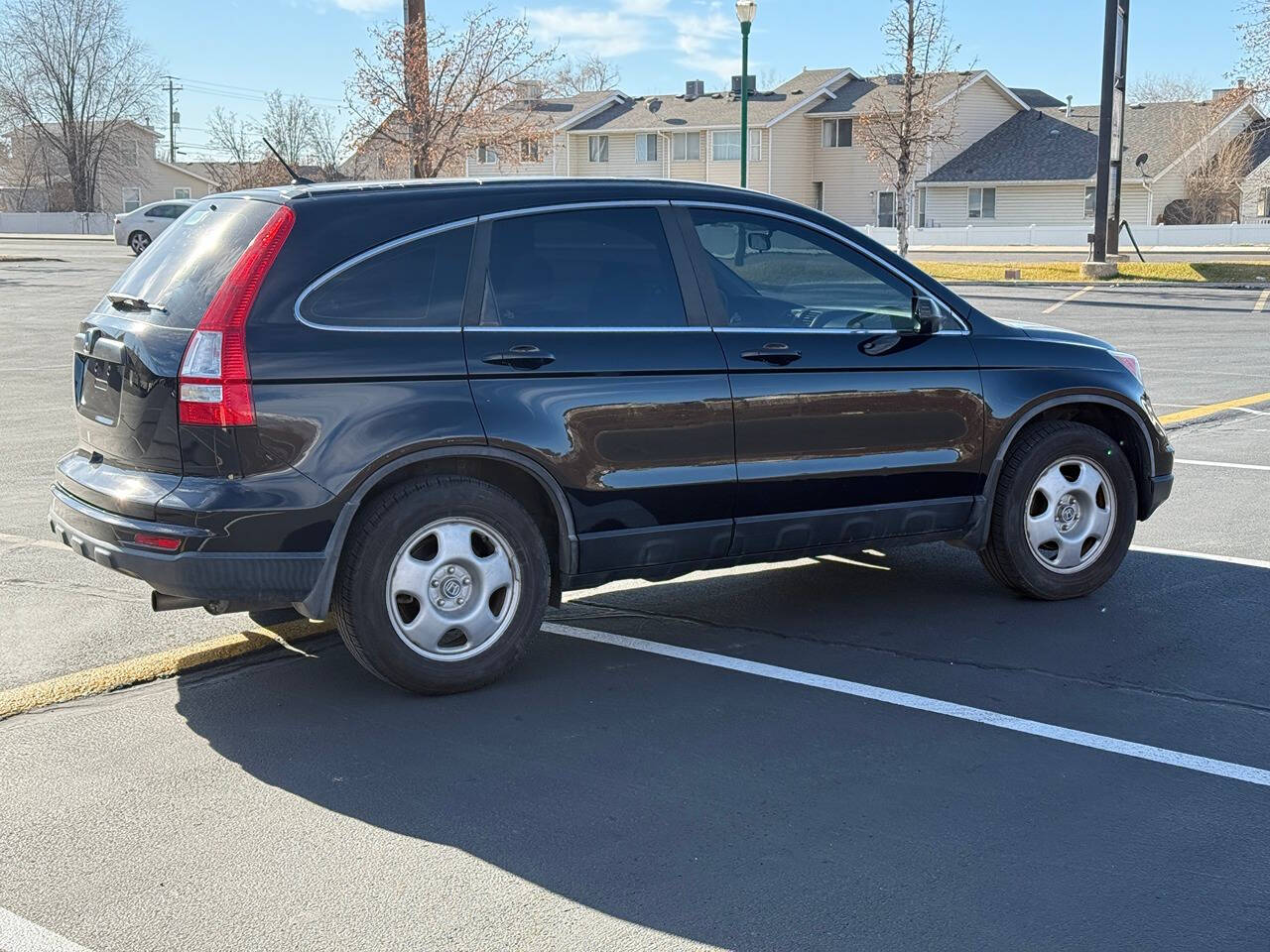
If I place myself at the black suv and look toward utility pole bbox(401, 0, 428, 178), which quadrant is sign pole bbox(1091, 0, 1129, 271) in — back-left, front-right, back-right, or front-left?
front-right

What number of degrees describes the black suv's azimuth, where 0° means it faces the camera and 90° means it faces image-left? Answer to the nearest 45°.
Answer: approximately 225°

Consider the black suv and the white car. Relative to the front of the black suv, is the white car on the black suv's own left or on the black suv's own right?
on the black suv's own left

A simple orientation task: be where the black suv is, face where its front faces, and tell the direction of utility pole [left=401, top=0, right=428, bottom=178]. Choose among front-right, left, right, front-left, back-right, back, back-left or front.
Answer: front-left

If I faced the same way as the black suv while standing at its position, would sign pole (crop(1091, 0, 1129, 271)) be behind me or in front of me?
in front
